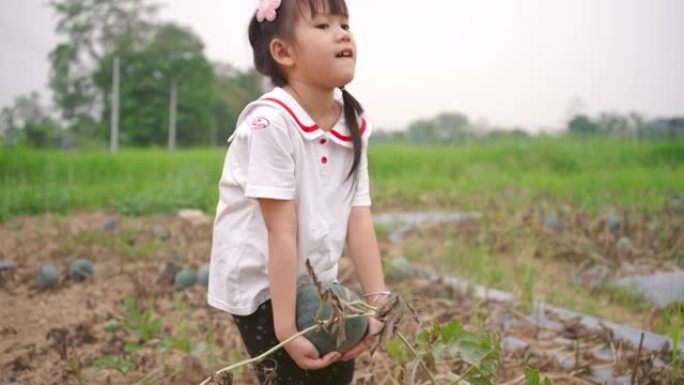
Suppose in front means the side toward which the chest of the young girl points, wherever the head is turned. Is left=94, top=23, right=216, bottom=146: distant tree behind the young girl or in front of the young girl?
behind

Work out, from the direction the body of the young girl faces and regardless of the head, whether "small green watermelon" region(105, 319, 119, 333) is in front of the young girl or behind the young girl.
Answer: behind

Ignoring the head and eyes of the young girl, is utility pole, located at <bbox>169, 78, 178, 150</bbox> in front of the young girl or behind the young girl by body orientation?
behind

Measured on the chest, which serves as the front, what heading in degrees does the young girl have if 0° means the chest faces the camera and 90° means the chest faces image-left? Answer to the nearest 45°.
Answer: approximately 315°

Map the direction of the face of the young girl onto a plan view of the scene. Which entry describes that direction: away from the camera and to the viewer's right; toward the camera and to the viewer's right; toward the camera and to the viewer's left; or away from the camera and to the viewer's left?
toward the camera and to the viewer's right
